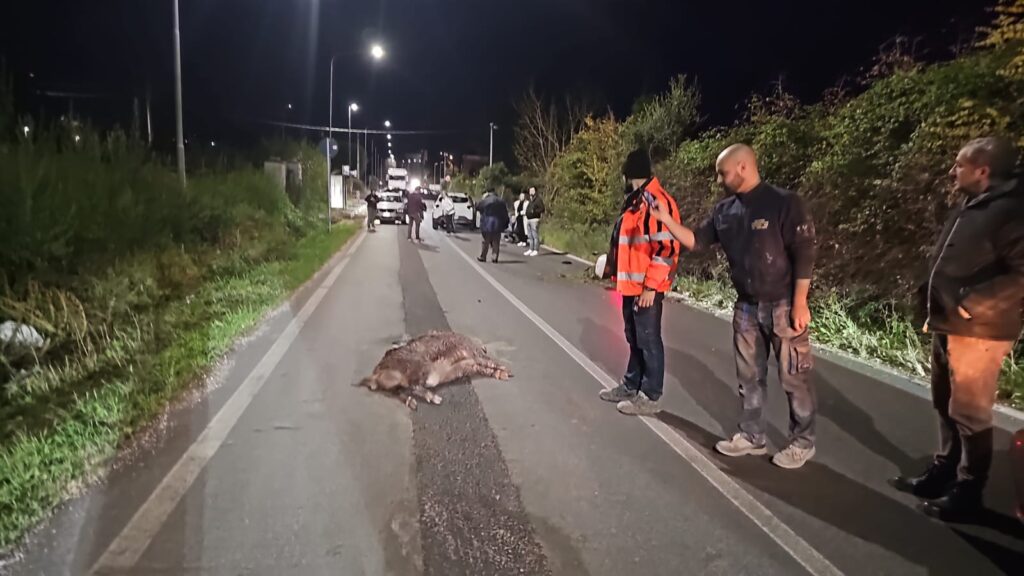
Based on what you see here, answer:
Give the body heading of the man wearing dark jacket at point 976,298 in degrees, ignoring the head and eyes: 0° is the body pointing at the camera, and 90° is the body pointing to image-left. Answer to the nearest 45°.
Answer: approximately 90°

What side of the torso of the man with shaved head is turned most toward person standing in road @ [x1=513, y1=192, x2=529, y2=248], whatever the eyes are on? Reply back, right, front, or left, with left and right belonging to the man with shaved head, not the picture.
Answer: right

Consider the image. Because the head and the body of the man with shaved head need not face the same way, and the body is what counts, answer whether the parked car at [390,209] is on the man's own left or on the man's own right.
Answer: on the man's own right

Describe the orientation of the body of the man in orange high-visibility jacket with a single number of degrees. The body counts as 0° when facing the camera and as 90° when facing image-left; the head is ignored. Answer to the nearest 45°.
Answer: approximately 90°

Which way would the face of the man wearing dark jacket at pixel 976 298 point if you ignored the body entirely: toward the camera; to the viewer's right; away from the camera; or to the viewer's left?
to the viewer's left

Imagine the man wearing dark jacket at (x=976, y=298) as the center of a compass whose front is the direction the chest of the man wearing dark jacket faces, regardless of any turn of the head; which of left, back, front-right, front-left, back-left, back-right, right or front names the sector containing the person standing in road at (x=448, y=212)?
front-right

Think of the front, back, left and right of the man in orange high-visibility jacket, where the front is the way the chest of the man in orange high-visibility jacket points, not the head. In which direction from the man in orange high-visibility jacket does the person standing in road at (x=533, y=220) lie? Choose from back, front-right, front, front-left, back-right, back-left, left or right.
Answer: right

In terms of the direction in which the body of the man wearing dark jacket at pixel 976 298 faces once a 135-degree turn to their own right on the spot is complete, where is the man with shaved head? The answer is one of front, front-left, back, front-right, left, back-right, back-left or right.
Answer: back-left

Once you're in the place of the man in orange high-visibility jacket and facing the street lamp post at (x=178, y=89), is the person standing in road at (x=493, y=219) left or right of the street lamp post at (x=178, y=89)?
right

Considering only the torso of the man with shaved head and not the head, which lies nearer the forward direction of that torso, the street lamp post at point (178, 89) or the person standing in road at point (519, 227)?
the street lamp post

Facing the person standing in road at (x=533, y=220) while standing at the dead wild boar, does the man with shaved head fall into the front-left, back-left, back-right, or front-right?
back-right

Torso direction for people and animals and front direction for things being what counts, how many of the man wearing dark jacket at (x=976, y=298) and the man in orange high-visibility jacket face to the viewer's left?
2

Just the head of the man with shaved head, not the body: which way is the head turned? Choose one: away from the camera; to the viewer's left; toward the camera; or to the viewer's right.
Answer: to the viewer's left
